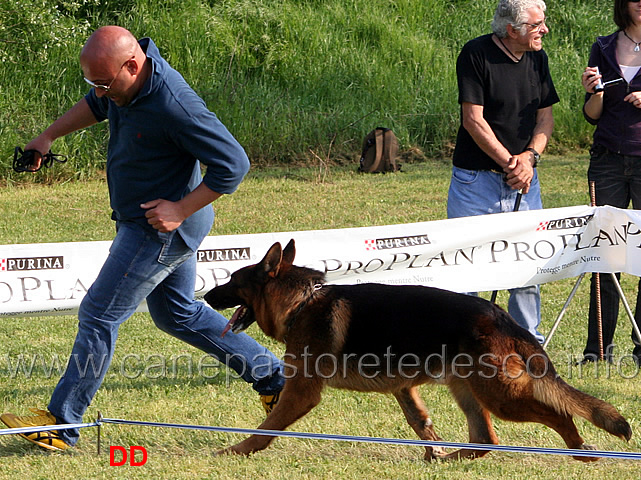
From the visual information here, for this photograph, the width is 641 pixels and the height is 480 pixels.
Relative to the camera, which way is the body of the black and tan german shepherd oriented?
to the viewer's left

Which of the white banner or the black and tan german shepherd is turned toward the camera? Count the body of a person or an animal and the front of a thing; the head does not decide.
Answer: the white banner

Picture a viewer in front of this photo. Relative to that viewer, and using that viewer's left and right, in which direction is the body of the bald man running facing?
facing the viewer and to the left of the viewer

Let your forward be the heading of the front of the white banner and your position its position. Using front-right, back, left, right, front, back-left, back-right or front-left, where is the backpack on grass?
back

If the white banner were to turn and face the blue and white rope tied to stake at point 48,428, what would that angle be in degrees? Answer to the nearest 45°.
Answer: approximately 45° to its right

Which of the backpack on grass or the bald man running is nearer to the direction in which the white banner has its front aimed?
the bald man running

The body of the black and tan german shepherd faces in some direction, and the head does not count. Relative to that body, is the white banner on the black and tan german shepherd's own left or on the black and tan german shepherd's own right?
on the black and tan german shepherd's own right

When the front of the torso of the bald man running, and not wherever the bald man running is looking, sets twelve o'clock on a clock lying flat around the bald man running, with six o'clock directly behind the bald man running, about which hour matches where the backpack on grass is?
The backpack on grass is roughly at 5 o'clock from the bald man running.

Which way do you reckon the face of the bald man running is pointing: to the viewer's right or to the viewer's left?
to the viewer's left

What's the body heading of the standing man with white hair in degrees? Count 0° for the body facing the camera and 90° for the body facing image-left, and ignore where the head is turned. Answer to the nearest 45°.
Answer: approximately 315°

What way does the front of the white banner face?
toward the camera

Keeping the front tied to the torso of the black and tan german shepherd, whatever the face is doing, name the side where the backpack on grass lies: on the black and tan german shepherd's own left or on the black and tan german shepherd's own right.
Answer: on the black and tan german shepherd's own right

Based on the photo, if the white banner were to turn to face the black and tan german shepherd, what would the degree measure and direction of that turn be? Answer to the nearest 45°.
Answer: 0° — it already faces it

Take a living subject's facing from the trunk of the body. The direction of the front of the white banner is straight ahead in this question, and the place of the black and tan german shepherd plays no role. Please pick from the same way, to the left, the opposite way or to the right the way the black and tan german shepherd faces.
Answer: to the right
